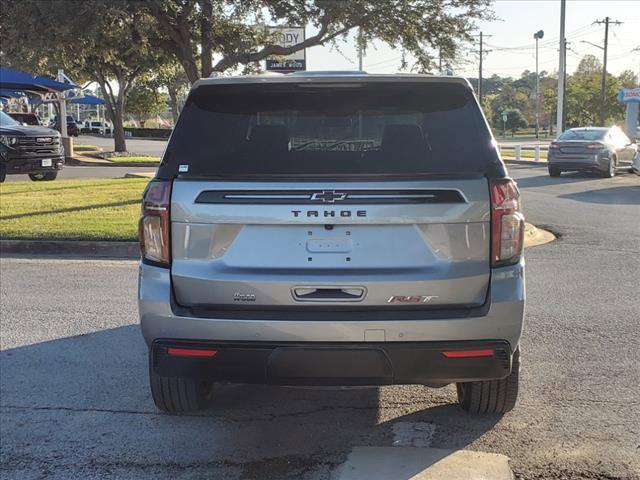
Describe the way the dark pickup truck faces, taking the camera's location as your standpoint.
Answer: facing the viewer and to the right of the viewer

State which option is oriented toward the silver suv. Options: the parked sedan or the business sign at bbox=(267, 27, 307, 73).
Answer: the business sign

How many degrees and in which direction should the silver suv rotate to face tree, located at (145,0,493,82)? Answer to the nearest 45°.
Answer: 0° — it already faces it

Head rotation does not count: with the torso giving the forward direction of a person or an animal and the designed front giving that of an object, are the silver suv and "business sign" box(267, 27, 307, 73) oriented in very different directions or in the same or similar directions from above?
very different directions

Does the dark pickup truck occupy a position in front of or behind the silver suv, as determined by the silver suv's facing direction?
in front

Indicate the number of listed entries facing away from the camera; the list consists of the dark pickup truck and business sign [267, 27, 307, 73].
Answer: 0

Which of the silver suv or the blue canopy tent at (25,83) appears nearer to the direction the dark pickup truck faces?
the silver suv

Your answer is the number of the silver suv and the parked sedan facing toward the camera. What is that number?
0

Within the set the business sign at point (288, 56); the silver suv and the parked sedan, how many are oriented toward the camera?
1

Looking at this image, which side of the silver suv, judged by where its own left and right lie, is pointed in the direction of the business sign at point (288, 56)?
front

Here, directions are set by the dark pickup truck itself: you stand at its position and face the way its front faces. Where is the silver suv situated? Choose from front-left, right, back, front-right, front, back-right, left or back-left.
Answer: front-right

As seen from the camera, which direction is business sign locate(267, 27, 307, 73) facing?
toward the camera

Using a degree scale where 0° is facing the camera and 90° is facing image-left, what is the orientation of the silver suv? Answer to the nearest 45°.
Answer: approximately 180°

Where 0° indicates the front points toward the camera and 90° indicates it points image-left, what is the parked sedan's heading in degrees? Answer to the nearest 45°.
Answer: approximately 225°

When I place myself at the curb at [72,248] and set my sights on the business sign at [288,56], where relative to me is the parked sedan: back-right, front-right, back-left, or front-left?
front-right
